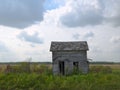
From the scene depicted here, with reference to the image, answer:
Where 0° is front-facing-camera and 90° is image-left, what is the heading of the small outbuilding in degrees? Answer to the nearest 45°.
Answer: approximately 0°
